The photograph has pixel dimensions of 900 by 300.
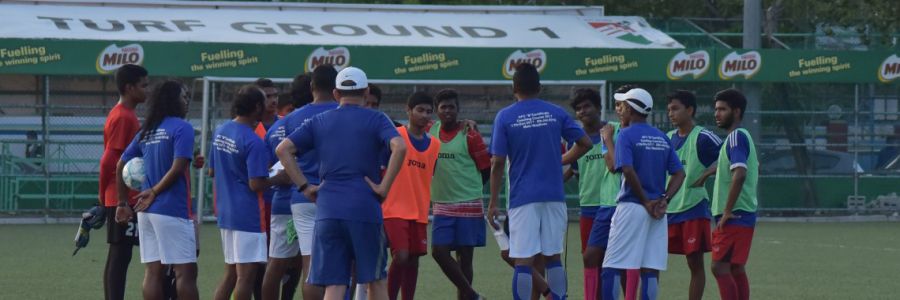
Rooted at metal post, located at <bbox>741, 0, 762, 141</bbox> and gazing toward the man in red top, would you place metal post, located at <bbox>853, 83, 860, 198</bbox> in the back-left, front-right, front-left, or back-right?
back-left

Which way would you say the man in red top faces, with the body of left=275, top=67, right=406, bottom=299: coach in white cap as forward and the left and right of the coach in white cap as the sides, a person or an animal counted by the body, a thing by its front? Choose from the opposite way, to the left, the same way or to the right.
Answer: to the right

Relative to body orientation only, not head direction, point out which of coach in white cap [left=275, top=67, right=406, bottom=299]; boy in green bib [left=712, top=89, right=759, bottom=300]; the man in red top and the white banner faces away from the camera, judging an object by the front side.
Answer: the coach in white cap

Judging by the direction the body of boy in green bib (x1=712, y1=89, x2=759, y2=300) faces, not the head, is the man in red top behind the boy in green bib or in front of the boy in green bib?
in front

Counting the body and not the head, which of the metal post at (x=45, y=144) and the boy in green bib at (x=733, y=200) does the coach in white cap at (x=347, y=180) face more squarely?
the metal post

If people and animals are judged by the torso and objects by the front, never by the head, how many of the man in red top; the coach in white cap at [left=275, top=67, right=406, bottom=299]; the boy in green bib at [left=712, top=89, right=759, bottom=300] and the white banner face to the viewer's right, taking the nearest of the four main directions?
1

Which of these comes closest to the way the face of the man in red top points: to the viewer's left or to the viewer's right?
to the viewer's right

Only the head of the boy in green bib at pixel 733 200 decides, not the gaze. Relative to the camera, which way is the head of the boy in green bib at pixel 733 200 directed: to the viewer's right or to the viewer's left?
to the viewer's left

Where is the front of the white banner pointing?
toward the camera

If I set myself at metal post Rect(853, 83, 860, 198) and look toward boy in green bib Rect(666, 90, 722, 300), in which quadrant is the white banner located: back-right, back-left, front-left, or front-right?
front-right

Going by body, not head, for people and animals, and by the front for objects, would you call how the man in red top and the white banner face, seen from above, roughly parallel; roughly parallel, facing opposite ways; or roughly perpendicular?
roughly perpendicular

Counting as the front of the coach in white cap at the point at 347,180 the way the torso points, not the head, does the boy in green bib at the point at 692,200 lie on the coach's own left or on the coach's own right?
on the coach's own right

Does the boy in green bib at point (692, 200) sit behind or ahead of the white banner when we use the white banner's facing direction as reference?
ahead

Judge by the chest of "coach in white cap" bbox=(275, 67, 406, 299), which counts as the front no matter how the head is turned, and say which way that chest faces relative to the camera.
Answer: away from the camera

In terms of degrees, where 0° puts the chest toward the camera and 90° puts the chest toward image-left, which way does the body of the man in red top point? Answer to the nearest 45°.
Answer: approximately 270°

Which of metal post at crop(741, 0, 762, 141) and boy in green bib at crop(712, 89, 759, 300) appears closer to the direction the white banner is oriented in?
the boy in green bib
